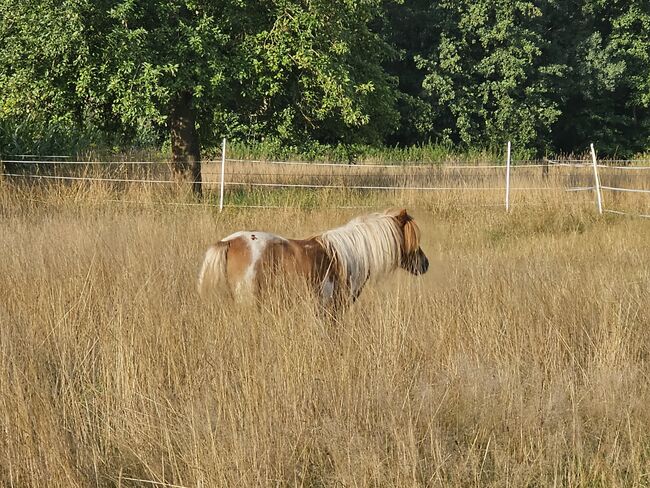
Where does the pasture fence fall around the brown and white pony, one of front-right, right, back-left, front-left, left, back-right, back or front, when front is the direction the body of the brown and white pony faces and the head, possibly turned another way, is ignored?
left

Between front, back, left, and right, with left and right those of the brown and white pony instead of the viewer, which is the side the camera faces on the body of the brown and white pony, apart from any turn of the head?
right
